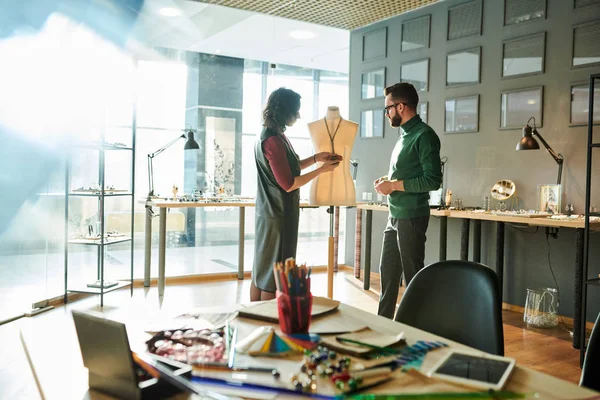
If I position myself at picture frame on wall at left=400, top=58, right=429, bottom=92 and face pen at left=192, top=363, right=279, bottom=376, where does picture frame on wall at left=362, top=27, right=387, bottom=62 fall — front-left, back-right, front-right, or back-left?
back-right

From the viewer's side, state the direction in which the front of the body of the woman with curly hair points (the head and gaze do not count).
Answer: to the viewer's right

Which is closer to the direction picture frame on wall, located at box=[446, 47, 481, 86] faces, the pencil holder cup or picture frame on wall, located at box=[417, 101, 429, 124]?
the pencil holder cup

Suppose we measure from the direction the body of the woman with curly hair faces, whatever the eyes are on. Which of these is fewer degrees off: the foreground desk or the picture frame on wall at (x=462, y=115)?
the picture frame on wall

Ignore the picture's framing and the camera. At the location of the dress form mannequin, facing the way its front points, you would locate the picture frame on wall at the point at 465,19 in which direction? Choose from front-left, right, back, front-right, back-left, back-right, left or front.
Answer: back-left

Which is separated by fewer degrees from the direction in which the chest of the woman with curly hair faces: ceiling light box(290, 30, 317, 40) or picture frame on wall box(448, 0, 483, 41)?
the picture frame on wall

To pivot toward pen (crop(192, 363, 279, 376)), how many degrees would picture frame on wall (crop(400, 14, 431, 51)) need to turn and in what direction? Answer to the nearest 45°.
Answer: approximately 45° to its left

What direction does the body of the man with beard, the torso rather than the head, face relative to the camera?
to the viewer's left

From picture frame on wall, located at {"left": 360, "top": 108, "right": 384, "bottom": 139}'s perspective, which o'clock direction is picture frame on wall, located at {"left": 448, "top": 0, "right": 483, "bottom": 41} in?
picture frame on wall, located at {"left": 448, "top": 0, "right": 483, "bottom": 41} is roughly at 9 o'clock from picture frame on wall, located at {"left": 360, "top": 108, "right": 384, "bottom": 139}.

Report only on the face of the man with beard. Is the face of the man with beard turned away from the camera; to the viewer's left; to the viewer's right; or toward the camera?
to the viewer's left
